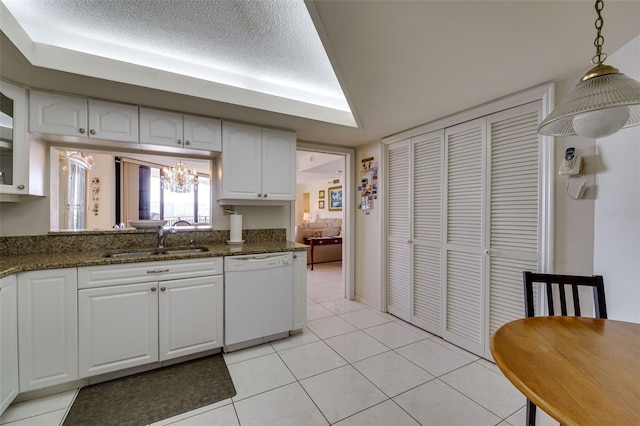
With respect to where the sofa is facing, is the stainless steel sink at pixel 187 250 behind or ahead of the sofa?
ahead

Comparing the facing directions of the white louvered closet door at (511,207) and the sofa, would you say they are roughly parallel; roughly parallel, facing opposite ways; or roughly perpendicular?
roughly perpendicular

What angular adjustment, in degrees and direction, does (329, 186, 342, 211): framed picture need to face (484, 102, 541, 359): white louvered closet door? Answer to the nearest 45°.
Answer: approximately 45° to its left

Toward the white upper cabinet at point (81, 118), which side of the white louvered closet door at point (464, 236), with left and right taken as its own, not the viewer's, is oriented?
front

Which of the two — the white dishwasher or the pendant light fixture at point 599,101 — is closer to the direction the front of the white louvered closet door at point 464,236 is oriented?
the white dishwasher

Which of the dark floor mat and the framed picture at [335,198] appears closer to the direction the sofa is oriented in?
the dark floor mat

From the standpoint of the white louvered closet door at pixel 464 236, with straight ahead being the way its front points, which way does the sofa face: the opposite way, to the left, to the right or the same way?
to the left

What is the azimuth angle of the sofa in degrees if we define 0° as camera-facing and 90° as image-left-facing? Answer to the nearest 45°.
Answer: approximately 0°

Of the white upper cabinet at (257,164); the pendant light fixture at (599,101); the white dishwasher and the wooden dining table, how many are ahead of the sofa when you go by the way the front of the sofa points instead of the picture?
4

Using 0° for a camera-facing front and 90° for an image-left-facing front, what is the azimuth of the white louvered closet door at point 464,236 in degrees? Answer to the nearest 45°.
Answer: approximately 45°
